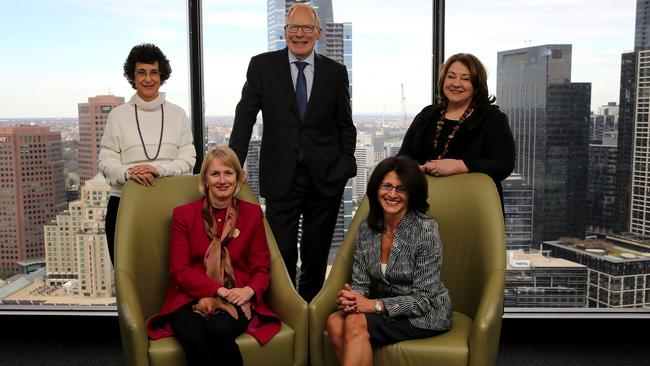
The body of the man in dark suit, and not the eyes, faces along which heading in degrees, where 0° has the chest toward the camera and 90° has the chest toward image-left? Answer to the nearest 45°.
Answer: approximately 0°

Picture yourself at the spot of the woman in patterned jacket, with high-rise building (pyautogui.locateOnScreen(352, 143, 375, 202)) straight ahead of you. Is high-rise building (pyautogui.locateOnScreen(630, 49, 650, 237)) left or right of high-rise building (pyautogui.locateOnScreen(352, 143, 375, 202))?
right

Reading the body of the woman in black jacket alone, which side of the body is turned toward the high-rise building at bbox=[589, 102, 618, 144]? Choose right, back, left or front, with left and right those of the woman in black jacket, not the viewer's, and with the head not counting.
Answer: back

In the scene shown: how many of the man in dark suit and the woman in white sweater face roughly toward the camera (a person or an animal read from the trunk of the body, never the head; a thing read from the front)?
2

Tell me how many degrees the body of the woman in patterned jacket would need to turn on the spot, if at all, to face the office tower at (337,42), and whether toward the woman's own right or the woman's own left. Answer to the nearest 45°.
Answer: approximately 135° to the woman's own right

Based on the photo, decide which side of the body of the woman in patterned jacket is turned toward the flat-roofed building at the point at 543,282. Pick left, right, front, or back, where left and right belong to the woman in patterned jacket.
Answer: back

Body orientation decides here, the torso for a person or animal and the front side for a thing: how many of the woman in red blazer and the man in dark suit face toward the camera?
2

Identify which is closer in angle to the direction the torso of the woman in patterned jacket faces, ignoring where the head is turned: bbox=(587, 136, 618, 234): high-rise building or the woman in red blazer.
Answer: the woman in red blazer

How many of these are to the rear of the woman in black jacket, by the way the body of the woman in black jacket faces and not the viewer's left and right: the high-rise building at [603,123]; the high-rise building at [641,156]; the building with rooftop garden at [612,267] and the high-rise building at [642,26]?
4
